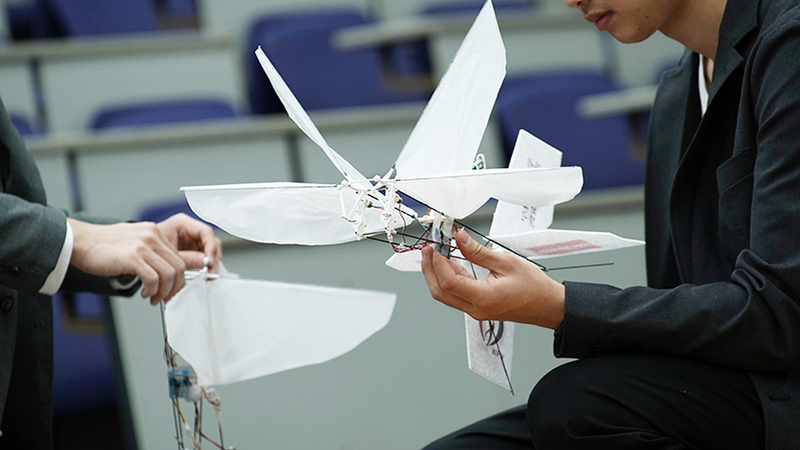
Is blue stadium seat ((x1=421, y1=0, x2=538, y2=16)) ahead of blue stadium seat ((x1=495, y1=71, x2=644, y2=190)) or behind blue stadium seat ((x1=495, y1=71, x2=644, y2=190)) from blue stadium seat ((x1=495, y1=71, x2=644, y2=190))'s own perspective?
behind

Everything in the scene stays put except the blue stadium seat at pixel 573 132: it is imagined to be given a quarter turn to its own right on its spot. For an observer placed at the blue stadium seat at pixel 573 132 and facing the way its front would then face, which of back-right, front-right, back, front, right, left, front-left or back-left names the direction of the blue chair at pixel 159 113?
front-right

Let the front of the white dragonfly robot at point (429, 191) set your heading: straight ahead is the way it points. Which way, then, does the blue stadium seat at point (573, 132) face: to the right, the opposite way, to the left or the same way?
to the left

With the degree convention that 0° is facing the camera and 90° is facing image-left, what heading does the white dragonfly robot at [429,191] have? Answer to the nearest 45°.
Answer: approximately 45°

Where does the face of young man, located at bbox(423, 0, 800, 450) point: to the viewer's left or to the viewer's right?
to the viewer's left

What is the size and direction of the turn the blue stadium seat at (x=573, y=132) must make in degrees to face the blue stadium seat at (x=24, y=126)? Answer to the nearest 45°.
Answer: approximately 135° to its right

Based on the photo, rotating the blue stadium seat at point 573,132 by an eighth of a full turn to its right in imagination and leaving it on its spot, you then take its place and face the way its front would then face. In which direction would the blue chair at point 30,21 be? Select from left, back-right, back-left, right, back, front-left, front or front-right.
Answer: right

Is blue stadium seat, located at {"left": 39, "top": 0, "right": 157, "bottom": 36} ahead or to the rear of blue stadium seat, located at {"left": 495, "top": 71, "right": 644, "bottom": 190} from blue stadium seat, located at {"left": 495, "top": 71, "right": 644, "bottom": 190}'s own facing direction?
to the rear

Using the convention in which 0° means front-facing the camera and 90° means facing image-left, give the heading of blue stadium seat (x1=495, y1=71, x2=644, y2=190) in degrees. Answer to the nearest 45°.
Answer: approximately 315°
